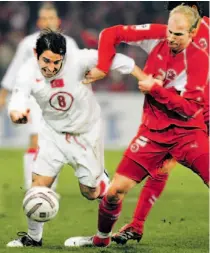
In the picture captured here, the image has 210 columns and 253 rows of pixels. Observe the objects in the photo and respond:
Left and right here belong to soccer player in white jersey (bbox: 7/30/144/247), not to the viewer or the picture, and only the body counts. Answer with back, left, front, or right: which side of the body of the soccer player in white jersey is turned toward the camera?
front

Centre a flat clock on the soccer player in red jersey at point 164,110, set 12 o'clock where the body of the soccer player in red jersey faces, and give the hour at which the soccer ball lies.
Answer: The soccer ball is roughly at 1 o'clock from the soccer player in red jersey.

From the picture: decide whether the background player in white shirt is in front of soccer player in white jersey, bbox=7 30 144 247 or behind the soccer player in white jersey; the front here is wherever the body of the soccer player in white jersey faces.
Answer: behind

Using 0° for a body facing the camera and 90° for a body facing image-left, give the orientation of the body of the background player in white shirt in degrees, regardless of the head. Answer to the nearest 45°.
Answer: approximately 0°

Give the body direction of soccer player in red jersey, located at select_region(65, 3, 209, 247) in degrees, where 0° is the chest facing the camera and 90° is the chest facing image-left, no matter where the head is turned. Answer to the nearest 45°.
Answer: approximately 45°

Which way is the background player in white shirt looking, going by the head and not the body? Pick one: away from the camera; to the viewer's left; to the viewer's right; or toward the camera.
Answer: toward the camera

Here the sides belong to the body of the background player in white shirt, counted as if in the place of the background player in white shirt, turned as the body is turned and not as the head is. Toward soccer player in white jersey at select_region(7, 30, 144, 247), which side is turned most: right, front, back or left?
front

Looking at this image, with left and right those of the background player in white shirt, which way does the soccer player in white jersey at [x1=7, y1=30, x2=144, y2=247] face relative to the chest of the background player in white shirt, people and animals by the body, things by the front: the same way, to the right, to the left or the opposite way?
the same way

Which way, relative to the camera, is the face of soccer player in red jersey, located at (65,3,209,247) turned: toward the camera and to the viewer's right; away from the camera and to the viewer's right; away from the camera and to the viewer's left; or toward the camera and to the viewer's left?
toward the camera and to the viewer's left
